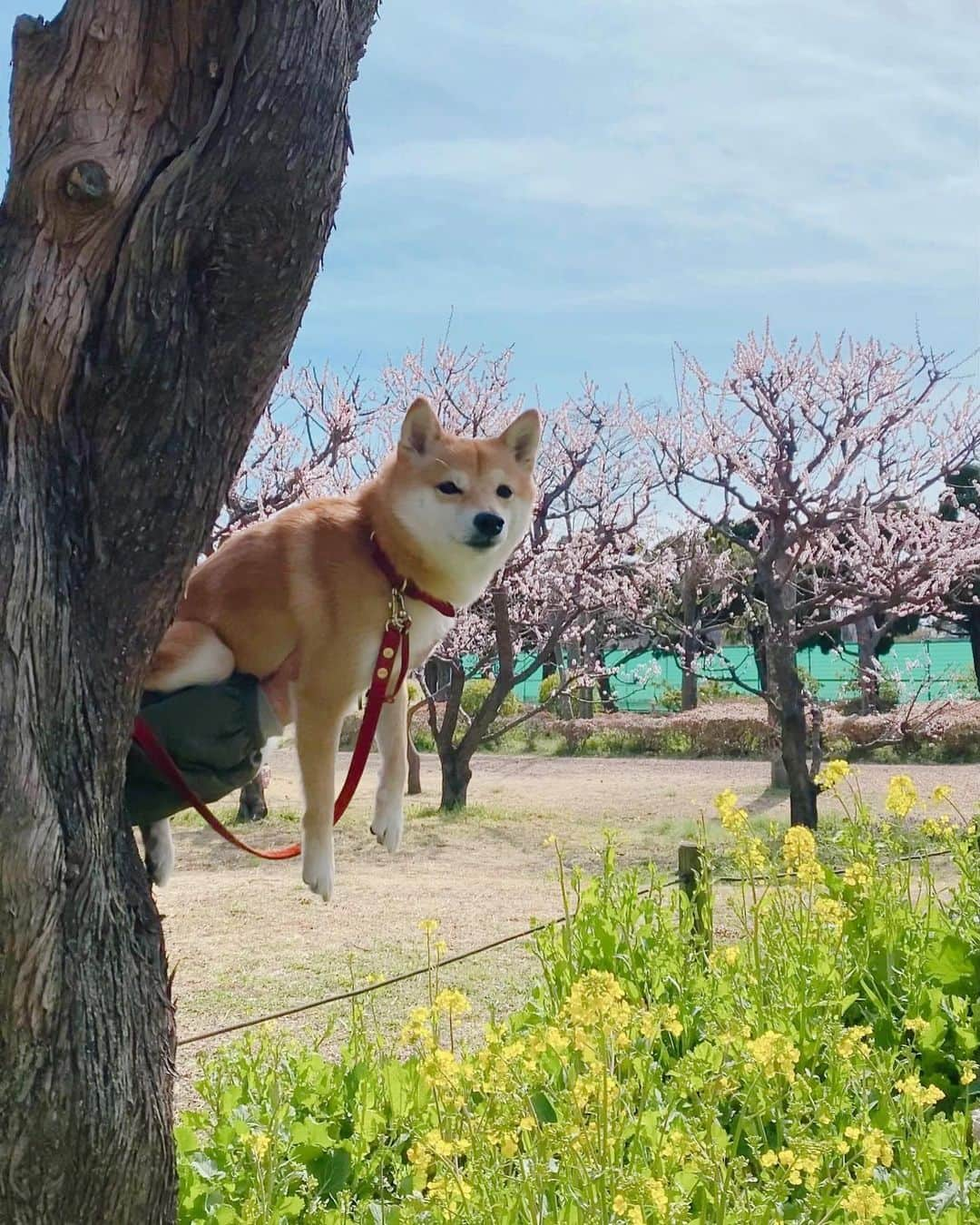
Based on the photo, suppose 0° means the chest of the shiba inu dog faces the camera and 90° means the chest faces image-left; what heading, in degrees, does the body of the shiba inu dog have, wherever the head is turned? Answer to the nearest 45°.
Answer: approximately 315°

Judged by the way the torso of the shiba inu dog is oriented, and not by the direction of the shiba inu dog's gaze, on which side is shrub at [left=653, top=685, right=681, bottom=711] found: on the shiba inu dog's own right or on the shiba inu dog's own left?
on the shiba inu dog's own left

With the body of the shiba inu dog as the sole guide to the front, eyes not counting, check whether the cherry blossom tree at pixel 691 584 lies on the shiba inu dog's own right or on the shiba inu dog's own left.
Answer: on the shiba inu dog's own left

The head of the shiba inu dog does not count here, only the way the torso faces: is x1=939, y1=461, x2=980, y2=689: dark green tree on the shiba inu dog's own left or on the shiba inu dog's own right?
on the shiba inu dog's own left
